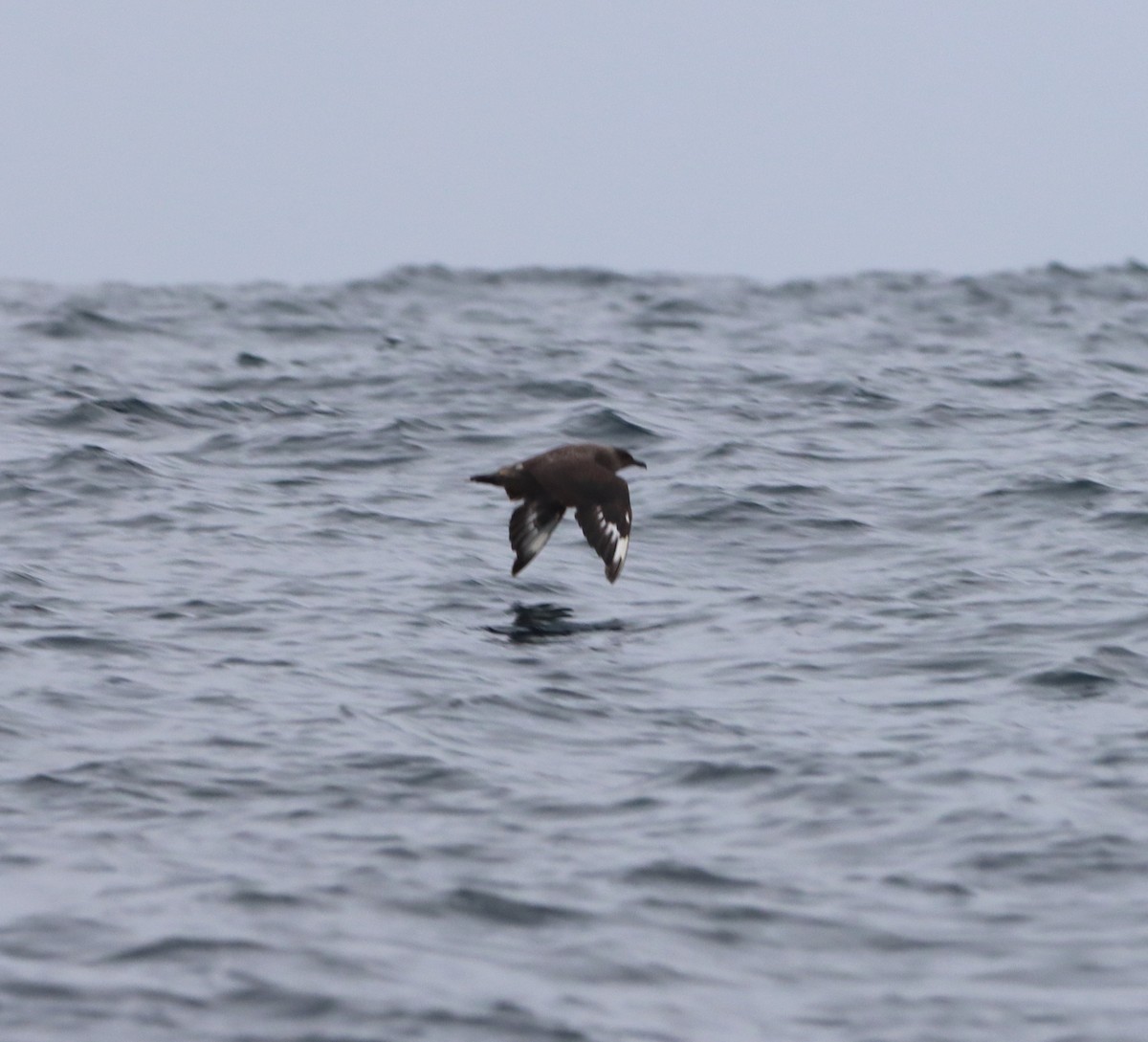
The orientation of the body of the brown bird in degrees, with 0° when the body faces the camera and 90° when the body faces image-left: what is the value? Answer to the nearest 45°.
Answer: approximately 270°
